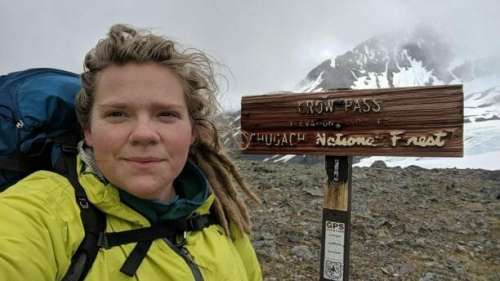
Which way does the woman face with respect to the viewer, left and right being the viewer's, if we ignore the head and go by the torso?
facing the viewer

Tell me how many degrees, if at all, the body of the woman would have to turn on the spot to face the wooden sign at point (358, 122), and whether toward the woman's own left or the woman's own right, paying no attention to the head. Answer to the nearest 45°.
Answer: approximately 135° to the woman's own left
